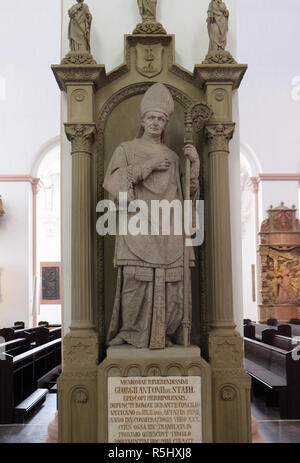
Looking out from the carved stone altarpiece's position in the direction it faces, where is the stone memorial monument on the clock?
The stone memorial monument is roughly at 12 o'clock from the carved stone altarpiece.

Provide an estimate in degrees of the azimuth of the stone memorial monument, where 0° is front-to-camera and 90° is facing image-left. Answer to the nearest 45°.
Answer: approximately 0°

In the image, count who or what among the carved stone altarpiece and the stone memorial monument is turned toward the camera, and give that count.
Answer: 2

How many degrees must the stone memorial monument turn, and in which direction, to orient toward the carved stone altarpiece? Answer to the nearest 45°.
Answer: approximately 180°

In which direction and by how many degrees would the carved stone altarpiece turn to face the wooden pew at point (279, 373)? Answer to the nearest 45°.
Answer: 0° — it already faces it

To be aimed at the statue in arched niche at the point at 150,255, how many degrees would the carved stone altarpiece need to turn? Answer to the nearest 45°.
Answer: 0° — it already faces it
